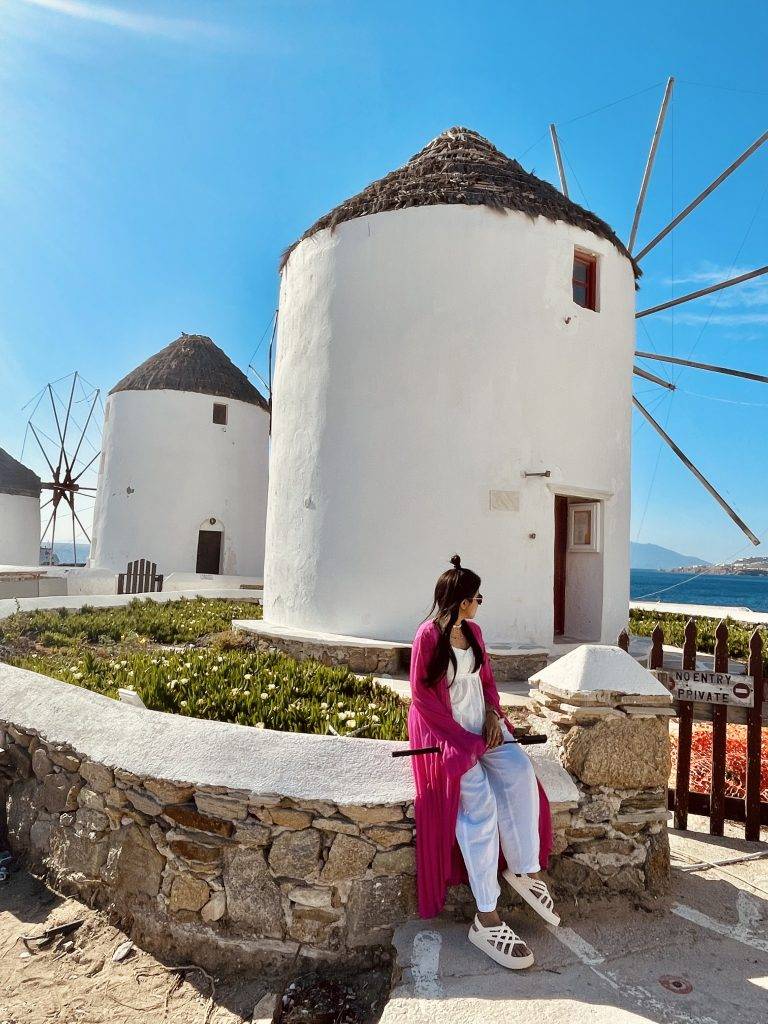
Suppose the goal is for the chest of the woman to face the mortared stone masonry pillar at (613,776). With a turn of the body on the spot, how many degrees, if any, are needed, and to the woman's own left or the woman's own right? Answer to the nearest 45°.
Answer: approximately 90° to the woman's own left

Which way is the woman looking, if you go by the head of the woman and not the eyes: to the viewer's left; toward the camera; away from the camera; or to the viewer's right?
to the viewer's right

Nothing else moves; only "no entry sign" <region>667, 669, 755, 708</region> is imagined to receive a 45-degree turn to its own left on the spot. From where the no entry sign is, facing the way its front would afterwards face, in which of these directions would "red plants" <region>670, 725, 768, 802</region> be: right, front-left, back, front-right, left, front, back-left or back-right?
back-left

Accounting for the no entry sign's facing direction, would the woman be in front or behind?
in front

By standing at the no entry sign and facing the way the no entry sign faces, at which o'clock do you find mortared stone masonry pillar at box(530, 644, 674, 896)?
The mortared stone masonry pillar is roughly at 1 o'clock from the no entry sign.

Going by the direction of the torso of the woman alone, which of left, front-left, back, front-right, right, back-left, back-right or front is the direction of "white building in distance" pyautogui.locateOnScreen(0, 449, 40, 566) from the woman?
back

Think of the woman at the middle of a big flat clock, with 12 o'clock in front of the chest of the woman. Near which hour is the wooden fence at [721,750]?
The wooden fence is roughly at 9 o'clock from the woman.

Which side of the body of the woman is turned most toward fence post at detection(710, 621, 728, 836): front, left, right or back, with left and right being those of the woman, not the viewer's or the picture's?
left

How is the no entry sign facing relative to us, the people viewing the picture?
facing the viewer

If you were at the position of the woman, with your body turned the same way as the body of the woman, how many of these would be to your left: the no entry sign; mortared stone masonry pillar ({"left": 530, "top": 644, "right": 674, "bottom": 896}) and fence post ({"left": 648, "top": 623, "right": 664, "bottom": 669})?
3

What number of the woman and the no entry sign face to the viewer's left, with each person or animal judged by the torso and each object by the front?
0

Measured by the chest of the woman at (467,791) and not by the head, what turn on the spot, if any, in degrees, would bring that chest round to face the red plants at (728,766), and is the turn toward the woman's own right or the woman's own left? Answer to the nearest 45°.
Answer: approximately 90° to the woman's own left

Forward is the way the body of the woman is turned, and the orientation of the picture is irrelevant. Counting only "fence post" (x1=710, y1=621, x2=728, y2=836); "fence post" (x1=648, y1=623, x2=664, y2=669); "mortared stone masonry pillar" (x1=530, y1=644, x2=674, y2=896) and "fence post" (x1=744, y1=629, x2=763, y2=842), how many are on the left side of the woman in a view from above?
4

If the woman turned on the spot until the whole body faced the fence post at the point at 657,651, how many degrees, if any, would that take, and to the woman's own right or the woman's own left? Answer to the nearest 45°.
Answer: approximately 90° to the woman's own left

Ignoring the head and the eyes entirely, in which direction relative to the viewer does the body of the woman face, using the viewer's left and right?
facing the viewer and to the right of the viewer

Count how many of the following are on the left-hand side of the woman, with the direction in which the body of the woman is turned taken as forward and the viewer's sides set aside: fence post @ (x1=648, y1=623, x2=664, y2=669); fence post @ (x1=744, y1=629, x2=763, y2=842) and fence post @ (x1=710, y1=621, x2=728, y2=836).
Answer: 3
